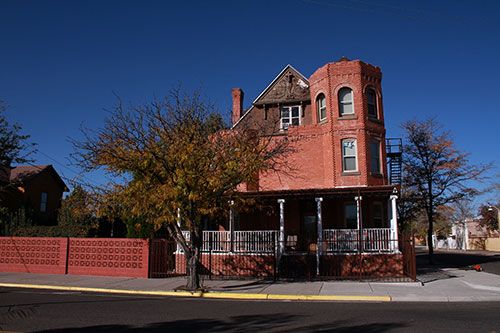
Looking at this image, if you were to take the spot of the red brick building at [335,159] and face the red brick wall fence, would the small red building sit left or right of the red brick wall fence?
right

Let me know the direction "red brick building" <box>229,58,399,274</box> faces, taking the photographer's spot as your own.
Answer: facing the viewer

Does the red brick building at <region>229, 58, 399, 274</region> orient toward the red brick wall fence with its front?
no

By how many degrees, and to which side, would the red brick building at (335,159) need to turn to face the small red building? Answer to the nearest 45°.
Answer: approximately 135° to its right

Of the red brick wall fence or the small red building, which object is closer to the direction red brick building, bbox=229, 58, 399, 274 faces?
the red brick wall fence
